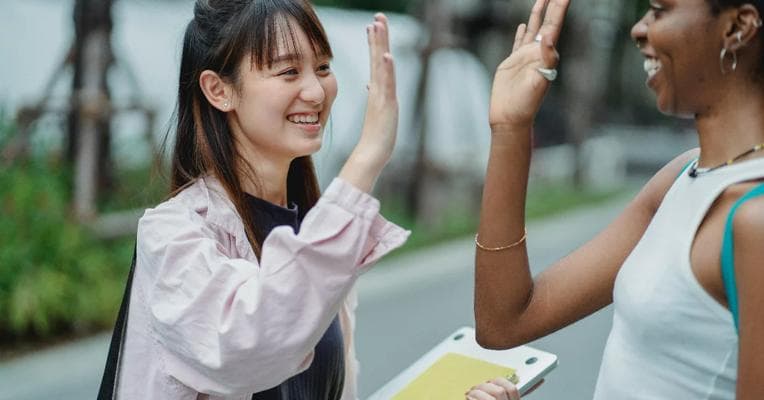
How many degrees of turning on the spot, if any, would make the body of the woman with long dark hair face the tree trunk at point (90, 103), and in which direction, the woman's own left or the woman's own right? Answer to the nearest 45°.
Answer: approximately 135° to the woman's own left

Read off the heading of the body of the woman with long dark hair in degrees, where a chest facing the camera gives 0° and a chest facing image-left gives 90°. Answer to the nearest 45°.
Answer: approximately 315°

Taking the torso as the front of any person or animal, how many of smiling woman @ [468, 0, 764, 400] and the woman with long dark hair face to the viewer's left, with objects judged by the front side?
1

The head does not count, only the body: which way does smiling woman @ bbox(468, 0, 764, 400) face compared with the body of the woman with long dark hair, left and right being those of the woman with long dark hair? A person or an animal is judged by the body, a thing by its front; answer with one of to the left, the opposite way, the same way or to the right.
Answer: the opposite way

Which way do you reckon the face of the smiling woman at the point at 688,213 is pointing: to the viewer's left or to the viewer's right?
to the viewer's left

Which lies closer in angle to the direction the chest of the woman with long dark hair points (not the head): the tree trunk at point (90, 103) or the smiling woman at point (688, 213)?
the smiling woman

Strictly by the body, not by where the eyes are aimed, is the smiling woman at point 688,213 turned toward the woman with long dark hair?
yes

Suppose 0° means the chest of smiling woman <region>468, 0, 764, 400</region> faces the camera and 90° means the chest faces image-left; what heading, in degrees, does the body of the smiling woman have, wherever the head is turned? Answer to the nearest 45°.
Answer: approximately 90°

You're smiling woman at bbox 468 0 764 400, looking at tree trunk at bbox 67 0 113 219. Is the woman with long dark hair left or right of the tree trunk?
left

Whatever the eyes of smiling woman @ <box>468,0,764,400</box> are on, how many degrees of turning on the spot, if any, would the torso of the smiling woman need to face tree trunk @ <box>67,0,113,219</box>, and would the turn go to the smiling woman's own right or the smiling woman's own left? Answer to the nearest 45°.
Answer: approximately 45° to the smiling woman's own right

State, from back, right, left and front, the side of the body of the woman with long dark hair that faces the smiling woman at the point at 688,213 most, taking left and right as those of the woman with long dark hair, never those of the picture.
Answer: front

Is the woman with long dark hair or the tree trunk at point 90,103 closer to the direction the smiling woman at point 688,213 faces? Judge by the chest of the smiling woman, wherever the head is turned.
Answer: the woman with long dark hair
